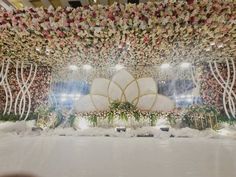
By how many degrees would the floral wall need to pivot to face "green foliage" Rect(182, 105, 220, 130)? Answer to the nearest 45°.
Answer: approximately 45° to its left

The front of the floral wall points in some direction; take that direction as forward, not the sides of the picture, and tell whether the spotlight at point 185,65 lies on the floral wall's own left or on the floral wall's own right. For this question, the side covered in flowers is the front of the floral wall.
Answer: on the floral wall's own left

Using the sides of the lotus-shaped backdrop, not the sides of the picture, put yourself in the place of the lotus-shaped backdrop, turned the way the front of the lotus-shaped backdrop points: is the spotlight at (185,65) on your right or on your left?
on your left

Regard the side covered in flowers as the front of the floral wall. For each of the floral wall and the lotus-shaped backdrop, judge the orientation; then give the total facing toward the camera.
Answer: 2

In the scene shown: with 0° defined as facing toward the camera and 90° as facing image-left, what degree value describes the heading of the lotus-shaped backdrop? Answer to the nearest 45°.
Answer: approximately 0°

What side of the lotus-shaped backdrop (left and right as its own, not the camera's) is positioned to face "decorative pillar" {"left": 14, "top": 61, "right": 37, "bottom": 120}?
right

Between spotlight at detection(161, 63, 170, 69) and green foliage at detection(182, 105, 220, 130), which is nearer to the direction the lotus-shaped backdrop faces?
the green foliage

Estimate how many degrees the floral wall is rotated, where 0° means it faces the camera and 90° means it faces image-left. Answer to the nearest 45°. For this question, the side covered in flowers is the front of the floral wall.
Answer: approximately 0°
